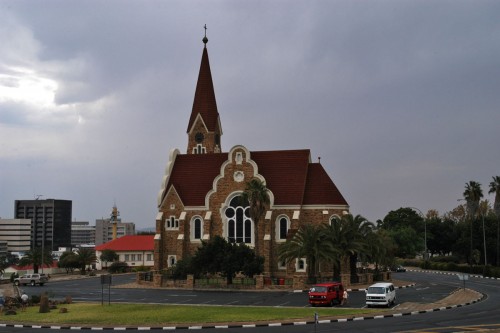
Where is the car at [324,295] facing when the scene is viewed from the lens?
facing the viewer and to the left of the viewer

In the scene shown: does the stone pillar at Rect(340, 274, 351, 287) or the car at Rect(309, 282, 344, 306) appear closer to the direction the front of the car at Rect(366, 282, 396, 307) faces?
the car

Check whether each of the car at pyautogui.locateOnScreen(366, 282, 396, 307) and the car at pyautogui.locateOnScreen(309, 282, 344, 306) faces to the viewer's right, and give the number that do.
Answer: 0

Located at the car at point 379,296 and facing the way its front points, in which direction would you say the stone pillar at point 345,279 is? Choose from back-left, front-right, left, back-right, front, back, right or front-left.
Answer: back-right

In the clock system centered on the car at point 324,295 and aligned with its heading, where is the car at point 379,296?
the car at point 379,296 is roughly at 8 o'clock from the car at point 324,295.

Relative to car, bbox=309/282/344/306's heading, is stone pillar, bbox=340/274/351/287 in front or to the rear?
to the rear
